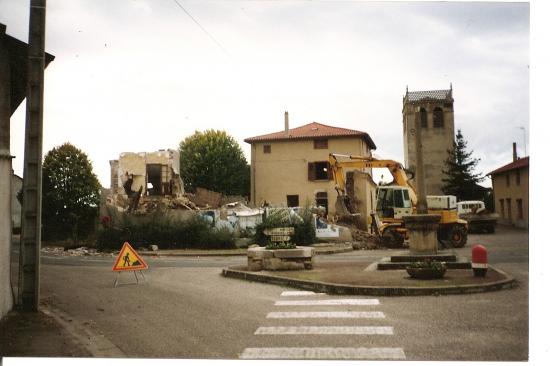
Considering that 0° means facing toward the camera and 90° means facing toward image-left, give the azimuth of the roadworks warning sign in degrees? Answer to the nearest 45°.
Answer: approximately 0°

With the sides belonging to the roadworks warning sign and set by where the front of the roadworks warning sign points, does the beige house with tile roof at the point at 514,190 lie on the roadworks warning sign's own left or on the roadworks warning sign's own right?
on the roadworks warning sign's own left

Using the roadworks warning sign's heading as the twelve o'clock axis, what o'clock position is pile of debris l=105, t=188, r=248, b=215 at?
The pile of debris is roughly at 7 o'clock from the roadworks warning sign.

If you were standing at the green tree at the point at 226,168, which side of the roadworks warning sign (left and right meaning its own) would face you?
back

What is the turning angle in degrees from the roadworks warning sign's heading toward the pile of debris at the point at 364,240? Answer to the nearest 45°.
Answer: approximately 135° to its left

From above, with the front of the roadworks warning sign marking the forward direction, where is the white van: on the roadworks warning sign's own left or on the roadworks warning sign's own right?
on the roadworks warning sign's own left
